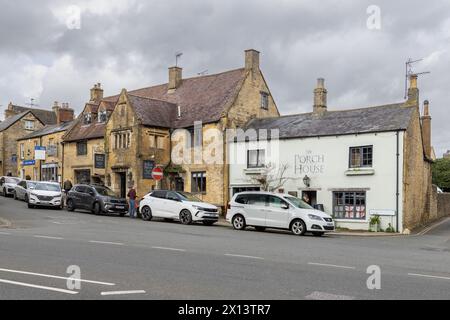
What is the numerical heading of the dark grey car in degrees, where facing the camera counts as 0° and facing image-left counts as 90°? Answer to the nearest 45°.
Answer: approximately 315°

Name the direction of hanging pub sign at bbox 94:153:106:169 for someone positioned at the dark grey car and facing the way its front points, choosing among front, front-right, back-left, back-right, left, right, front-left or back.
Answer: back-left

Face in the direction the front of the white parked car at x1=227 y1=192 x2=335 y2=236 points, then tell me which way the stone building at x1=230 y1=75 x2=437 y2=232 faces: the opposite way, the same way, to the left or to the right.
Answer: to the right

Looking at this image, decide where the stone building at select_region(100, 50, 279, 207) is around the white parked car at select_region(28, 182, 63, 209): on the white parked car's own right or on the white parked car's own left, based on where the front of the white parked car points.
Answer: on the white parked car's own left

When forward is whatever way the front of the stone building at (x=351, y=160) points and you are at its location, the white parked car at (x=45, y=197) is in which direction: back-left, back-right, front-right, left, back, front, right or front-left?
front-right

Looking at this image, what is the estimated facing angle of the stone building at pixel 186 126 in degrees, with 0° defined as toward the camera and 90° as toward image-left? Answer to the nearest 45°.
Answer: approximately 45°

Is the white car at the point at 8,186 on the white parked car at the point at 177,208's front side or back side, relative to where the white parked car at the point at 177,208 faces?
on the back side

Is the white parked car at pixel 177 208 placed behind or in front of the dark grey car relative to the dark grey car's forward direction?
in front

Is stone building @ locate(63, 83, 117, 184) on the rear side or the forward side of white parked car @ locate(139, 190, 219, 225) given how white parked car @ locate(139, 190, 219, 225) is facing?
on the rear side

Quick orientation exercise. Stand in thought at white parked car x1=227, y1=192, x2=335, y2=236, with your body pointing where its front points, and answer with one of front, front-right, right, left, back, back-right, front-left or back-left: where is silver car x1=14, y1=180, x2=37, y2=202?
back
